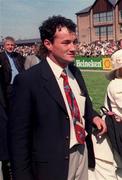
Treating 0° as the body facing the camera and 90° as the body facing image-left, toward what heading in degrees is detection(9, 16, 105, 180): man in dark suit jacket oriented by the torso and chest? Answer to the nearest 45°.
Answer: approximately 315°

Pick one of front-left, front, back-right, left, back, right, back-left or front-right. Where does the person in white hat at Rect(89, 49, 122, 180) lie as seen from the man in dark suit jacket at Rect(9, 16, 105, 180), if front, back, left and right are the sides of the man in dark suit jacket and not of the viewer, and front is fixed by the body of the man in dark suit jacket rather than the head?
left
